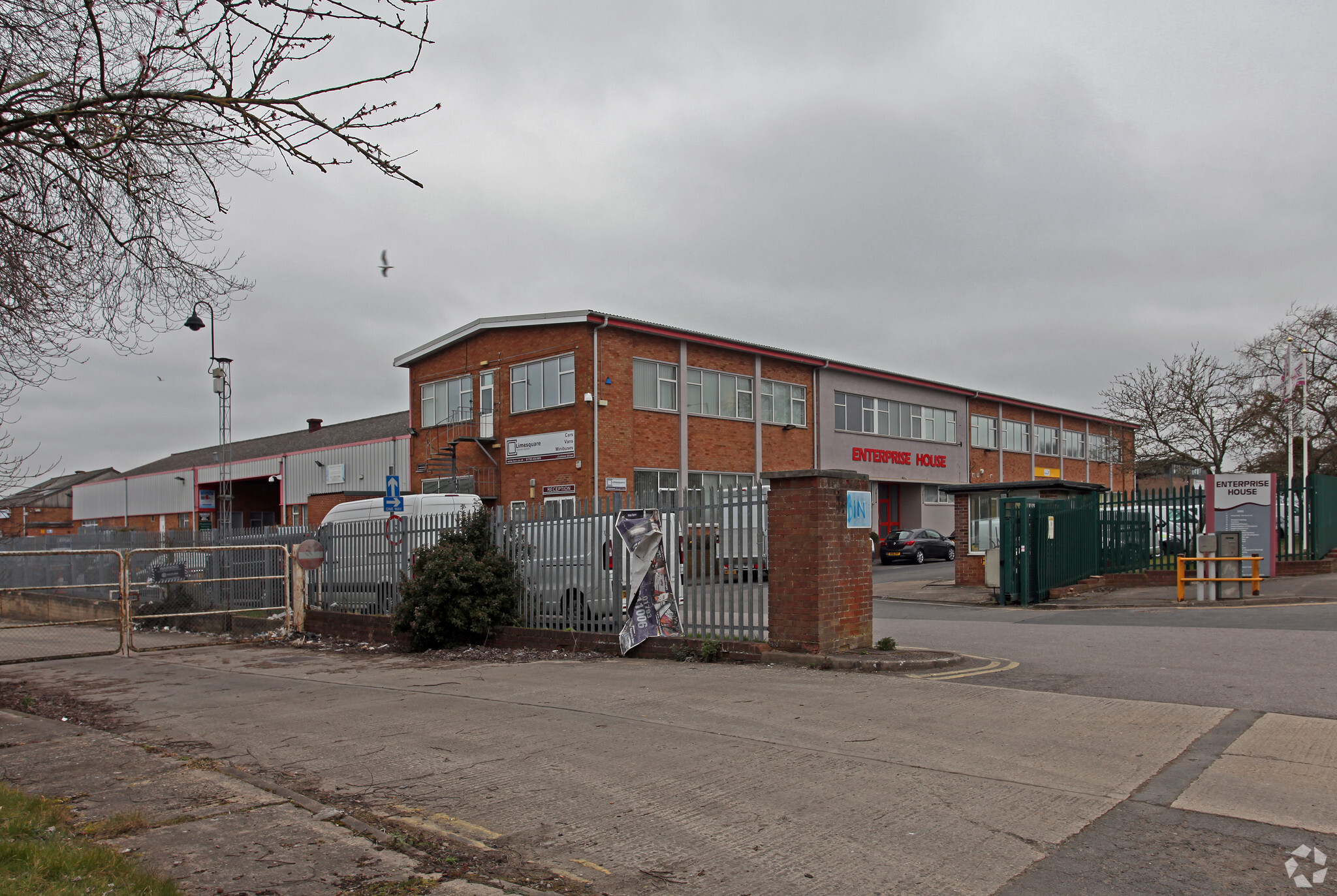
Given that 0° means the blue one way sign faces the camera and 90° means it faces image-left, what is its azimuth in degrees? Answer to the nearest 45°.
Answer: approximately 0°

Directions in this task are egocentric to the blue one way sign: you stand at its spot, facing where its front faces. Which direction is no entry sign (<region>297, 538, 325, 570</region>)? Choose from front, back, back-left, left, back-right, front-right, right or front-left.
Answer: back-right

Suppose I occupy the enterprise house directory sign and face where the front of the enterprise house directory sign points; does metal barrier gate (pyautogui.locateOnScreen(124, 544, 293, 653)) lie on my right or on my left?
on my right

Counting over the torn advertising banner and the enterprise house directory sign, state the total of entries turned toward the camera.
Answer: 2

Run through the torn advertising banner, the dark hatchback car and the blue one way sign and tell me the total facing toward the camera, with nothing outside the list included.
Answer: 2

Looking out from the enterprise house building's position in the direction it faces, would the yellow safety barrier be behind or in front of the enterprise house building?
in front

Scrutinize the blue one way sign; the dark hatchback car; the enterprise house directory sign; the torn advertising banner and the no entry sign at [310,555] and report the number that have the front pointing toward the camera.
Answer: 4

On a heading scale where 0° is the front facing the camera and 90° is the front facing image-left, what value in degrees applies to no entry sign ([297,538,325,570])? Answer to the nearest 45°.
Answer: approximately 0°

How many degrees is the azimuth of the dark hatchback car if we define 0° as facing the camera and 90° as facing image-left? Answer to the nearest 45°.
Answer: approximately 225°

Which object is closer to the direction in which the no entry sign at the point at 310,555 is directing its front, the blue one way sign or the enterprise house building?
the blue one way sign
